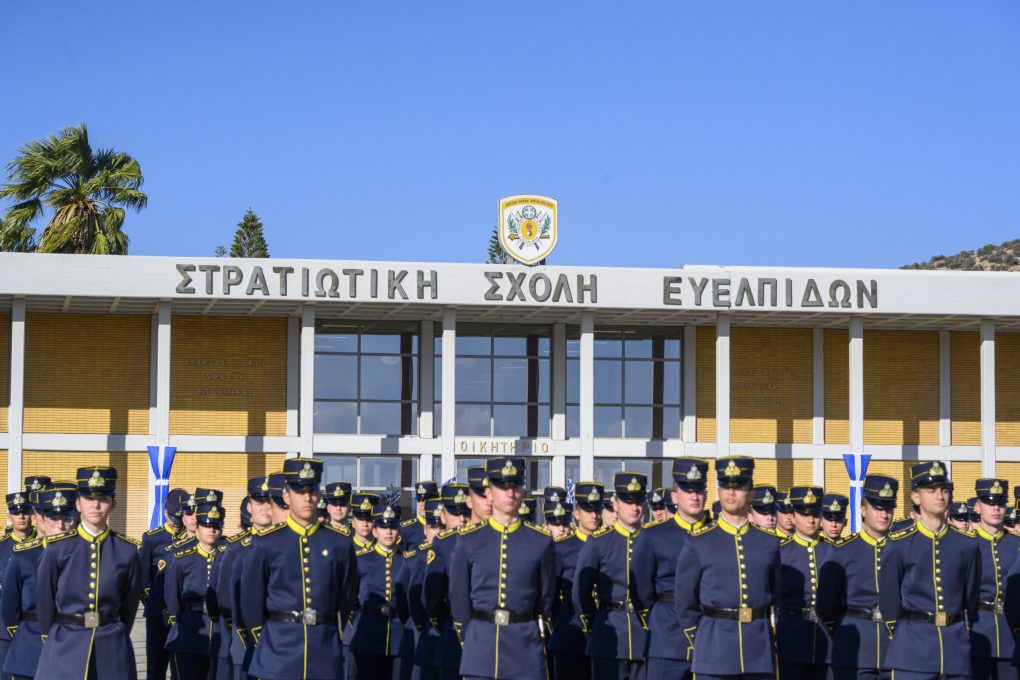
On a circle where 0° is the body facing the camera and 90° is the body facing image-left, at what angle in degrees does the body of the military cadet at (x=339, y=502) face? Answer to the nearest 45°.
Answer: approximately 0°

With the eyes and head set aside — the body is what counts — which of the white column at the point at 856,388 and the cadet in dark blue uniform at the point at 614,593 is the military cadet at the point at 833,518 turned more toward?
the cadet in dark blue uniform

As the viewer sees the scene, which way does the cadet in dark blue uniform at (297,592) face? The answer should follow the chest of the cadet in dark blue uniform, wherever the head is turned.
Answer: toward the camera

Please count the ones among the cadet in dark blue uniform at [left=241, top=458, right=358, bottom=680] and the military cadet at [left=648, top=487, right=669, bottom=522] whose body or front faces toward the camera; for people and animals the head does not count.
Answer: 2

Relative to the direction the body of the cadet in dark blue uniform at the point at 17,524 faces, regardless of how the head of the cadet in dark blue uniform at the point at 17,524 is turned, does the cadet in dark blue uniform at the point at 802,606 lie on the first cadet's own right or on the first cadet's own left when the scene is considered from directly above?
on the first cadet's own left

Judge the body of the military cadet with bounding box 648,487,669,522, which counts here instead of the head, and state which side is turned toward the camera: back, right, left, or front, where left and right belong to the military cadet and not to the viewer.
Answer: front

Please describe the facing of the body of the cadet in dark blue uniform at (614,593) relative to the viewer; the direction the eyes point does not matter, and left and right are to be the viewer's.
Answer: facing the viewer and to the right of the viewer

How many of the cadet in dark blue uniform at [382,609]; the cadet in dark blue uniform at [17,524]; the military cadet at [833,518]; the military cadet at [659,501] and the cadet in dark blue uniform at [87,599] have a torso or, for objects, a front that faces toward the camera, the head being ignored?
5

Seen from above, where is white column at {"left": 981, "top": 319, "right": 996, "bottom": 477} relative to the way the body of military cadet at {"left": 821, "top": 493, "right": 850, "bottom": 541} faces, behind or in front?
behind

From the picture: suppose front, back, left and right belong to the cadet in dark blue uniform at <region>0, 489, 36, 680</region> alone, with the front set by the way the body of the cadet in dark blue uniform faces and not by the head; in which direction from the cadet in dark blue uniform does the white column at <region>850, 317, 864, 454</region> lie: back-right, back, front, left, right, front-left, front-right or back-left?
back-left

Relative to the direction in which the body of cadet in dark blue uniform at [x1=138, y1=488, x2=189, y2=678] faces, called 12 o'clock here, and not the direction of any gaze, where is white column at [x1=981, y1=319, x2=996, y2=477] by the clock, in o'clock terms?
The white column is roughly at 9 o'clock from the cadet in dark blue uniform.
